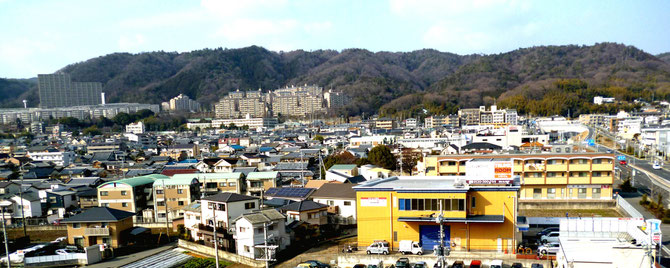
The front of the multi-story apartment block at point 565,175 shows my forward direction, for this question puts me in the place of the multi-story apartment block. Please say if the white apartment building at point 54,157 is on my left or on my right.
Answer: on my right

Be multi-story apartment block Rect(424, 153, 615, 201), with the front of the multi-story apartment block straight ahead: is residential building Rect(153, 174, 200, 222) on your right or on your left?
on your right

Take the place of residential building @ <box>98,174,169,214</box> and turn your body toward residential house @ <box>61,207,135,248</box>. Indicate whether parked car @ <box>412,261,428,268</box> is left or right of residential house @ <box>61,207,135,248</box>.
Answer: left

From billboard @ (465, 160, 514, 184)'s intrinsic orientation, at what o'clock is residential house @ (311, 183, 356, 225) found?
The residential house is roughly at 4 o'clock from the billboard.

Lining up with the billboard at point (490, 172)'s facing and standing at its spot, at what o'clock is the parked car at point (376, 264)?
The parked car is roughly at 2 o'clock from the billboard.

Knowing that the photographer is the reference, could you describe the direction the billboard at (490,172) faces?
facing the viewer

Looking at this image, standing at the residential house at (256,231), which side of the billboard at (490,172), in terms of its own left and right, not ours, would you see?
right

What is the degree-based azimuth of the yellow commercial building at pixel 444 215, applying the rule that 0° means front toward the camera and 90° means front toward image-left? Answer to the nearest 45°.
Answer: approximately 0°

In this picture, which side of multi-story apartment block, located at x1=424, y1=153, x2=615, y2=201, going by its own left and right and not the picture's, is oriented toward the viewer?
front

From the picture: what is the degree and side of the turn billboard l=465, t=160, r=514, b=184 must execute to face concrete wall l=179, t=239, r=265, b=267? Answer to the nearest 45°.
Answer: approximately 90° to its right

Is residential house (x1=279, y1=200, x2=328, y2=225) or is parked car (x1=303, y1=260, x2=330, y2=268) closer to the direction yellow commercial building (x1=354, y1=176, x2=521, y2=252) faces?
the parked car

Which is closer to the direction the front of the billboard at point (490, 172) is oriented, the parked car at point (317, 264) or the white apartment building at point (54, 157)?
the parked car

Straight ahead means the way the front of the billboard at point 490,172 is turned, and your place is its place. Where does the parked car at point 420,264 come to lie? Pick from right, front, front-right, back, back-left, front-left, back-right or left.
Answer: front-right
